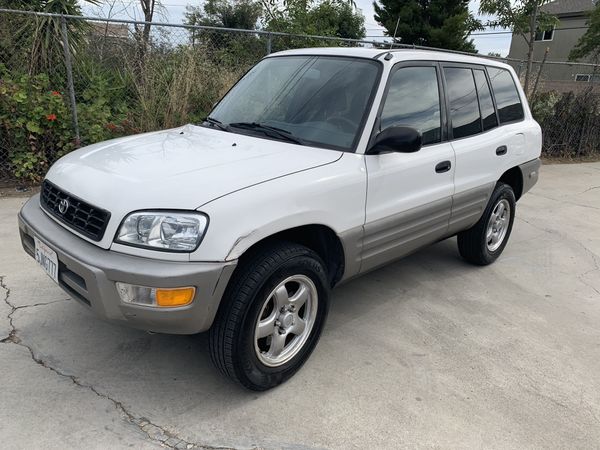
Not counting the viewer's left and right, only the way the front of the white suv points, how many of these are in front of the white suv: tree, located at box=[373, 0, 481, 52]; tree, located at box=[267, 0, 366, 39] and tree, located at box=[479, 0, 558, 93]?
0

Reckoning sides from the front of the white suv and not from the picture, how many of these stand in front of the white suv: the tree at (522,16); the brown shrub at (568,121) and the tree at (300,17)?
0

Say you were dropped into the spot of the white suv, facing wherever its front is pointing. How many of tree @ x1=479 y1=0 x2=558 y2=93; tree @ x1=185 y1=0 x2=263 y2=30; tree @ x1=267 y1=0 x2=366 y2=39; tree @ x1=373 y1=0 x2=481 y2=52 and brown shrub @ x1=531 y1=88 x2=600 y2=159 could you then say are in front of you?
0

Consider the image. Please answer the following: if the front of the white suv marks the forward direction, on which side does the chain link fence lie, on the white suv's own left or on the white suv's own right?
on the white suv's own right

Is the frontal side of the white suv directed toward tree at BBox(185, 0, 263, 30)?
no

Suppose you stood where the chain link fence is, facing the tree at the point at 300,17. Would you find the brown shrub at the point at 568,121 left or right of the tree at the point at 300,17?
right

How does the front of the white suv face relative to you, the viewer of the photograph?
facing the viewer and to the left of the viewer

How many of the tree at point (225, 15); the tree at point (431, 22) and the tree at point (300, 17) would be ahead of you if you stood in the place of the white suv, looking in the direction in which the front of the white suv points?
0

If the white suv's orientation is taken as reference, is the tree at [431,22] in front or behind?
behind

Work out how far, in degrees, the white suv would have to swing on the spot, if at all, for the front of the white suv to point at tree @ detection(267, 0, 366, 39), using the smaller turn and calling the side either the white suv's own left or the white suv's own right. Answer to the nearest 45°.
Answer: approximately 135° to the white suv's own right

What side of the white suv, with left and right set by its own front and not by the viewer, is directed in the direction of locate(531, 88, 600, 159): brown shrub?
back

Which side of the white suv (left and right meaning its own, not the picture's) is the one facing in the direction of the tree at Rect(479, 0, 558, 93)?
back

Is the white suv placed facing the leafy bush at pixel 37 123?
no

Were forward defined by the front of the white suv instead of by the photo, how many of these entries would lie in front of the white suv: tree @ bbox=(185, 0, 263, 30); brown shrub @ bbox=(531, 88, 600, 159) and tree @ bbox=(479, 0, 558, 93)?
0

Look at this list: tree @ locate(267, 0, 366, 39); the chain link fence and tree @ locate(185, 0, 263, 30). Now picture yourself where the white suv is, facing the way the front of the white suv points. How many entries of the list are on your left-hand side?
0
